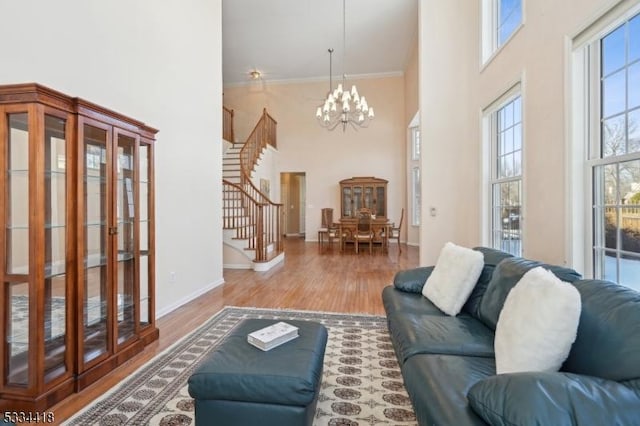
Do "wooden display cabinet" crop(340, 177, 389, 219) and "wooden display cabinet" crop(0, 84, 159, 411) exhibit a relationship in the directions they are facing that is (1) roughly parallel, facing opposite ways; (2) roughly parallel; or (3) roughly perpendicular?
roughly perpendicular

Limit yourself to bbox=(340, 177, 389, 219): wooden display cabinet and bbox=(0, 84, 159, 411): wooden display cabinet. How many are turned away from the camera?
0

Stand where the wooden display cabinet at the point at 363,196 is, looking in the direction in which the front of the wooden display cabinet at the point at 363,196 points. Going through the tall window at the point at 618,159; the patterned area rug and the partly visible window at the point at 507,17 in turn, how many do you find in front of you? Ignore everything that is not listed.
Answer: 3

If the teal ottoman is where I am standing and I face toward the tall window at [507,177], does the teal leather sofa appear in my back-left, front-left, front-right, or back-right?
front-right

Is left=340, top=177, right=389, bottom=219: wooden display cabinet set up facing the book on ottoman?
yes

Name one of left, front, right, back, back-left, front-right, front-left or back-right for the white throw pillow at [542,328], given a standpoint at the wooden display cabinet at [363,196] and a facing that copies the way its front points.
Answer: front

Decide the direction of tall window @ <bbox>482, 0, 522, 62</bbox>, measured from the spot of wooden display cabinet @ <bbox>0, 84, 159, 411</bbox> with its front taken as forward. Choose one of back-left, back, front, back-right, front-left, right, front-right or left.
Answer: front-left

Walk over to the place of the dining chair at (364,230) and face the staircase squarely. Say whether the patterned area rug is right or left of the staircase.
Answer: left

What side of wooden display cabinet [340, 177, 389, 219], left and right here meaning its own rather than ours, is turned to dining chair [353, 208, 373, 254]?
front

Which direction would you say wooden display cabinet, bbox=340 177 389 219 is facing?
toward the camera

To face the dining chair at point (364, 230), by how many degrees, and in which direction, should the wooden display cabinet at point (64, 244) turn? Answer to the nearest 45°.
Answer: approximately 90° to its left

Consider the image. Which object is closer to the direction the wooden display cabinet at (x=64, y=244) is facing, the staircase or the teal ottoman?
the teal ottoman

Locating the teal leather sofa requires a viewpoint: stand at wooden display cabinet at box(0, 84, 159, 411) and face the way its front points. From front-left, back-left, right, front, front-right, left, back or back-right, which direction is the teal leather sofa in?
front

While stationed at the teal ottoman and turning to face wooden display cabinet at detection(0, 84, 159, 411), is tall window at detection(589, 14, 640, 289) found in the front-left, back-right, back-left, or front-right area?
back-right

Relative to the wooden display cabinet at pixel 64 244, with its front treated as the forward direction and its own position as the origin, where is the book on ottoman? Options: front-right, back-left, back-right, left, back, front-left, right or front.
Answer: front
